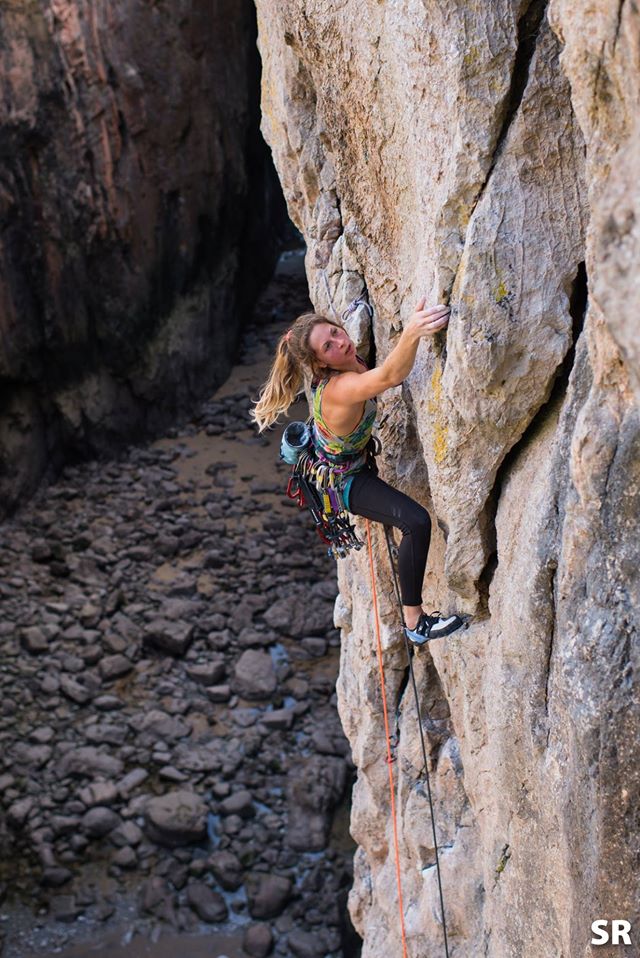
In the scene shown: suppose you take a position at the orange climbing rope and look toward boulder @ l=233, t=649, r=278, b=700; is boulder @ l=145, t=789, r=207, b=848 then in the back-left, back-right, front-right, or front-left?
front-left

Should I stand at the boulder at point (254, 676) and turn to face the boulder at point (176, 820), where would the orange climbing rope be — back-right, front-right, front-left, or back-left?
front-left

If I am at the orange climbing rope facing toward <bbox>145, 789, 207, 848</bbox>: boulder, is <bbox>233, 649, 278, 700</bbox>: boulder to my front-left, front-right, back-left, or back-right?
front-right

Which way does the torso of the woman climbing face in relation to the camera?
to the viewer's right
